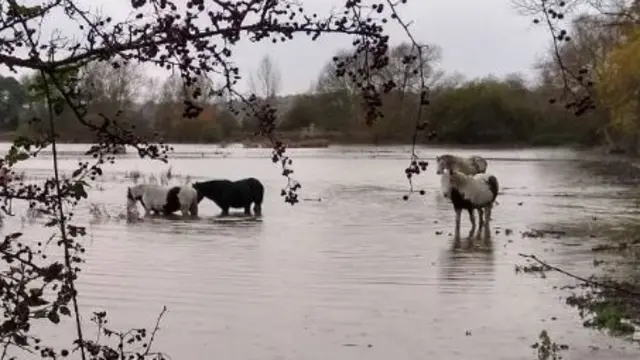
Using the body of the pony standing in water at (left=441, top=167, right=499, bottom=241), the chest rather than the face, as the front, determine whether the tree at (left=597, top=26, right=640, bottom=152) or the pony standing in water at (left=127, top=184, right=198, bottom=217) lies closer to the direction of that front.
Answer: the pony standing in water

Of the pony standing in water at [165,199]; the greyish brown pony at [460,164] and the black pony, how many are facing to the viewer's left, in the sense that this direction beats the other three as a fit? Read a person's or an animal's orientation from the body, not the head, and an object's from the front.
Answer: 3

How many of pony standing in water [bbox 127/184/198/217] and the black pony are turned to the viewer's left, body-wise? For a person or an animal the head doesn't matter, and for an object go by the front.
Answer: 2

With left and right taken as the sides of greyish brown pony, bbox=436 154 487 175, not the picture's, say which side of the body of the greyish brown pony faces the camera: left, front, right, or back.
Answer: left

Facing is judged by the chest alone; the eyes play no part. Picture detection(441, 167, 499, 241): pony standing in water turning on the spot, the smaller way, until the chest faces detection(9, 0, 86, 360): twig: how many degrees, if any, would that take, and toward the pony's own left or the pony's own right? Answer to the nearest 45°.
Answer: approximately 45° to the pony's own left

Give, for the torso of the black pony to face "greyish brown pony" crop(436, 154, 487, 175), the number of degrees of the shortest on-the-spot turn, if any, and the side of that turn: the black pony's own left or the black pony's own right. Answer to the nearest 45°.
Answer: approximately 180°

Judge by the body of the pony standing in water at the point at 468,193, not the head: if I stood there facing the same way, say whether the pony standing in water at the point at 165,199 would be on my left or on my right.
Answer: on my right

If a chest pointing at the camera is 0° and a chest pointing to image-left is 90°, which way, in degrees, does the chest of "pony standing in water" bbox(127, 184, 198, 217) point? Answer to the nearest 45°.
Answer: approximately 90°

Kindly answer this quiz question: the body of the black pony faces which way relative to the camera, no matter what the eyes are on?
to the viewer's left

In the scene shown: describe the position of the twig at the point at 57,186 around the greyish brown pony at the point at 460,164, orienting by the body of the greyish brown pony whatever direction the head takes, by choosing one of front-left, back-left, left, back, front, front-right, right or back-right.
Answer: left
